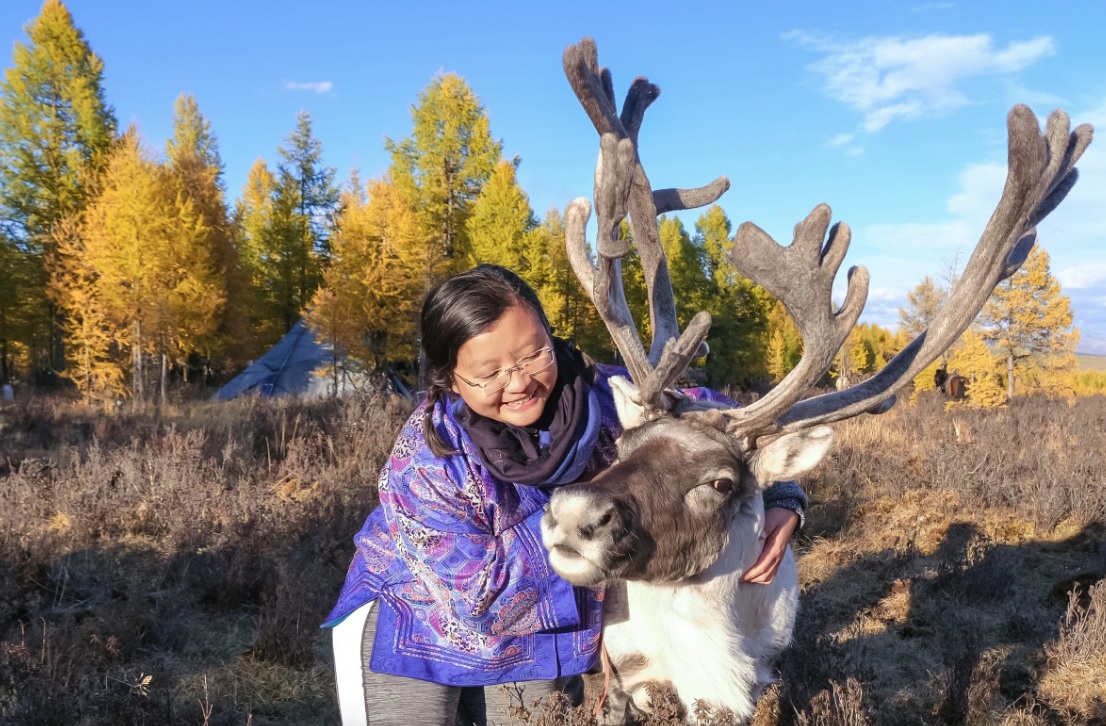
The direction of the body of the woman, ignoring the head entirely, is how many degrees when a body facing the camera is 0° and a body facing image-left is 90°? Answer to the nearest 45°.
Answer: approximately 315°

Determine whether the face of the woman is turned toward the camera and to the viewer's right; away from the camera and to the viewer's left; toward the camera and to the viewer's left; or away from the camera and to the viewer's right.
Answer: toward the camera and to the viewer's right

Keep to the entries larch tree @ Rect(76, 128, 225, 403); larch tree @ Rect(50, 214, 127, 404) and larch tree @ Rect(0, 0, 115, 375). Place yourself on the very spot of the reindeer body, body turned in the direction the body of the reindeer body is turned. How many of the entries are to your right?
3

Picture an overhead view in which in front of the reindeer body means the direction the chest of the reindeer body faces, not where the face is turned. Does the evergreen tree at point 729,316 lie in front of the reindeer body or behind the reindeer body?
behind

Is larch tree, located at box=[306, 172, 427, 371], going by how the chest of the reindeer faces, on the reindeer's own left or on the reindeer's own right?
on the reindeer's own right

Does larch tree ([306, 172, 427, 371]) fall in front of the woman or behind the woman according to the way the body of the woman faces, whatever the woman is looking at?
behind

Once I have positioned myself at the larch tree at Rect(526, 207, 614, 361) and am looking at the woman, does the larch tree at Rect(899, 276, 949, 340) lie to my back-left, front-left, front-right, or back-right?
back-left

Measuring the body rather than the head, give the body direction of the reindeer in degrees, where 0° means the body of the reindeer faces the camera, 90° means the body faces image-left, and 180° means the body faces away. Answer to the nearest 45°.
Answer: approximately 45°
